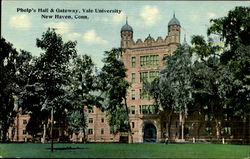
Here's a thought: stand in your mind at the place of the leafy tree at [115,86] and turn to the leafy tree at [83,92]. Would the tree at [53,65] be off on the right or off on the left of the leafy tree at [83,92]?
left

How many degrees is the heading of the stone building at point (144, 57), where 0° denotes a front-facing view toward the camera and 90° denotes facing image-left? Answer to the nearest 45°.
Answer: approximately 0°

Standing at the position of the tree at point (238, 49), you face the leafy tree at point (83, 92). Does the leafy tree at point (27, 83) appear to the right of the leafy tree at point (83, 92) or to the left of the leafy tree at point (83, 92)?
left

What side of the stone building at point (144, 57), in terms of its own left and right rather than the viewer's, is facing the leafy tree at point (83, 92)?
right

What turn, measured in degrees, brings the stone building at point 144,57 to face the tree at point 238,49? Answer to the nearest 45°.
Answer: approximately 45° to its left

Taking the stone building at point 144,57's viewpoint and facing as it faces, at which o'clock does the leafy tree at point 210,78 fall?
The leafy tree is roughly at 10 o'clock from the stone building.

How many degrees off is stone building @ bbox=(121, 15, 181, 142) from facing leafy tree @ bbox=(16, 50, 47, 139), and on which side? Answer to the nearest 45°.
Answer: approximately 45° to its right
